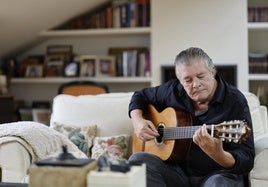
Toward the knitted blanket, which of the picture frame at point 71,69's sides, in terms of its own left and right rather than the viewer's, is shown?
front

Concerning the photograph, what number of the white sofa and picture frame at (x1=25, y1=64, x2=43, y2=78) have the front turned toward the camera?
2

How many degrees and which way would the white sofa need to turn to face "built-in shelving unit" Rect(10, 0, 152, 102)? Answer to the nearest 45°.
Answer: approximately 180°

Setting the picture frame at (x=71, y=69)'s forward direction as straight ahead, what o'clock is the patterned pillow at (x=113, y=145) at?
The patterned pillow is roughly at 12 o'clock from the picture frame.

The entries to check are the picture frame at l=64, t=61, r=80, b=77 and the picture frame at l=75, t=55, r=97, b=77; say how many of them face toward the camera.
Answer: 2

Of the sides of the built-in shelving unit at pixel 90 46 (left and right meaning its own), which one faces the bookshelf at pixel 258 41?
left

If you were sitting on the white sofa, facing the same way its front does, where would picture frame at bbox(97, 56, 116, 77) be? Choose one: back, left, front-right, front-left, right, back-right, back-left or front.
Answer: back

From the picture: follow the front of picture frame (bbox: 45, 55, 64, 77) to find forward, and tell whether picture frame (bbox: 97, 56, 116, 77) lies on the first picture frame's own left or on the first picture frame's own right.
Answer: on the first picture frame's own left

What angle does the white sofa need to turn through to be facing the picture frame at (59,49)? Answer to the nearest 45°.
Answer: approximately 180°

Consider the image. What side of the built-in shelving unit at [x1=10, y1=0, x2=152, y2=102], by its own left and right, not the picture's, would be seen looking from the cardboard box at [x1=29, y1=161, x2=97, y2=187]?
front
